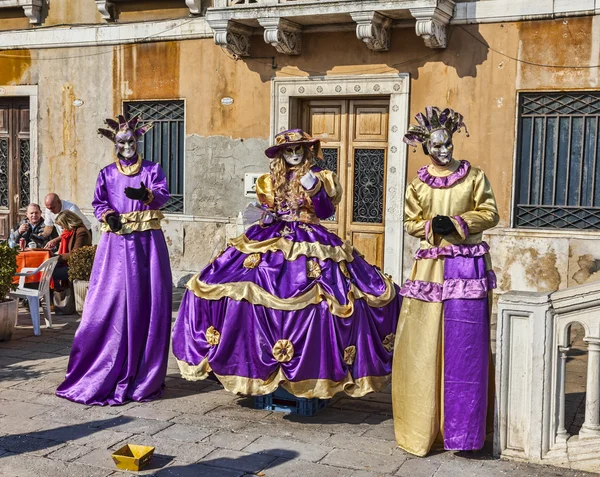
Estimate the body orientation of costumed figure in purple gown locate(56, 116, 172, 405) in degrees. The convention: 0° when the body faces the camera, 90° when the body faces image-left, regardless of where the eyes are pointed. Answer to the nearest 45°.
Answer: approximately 0°

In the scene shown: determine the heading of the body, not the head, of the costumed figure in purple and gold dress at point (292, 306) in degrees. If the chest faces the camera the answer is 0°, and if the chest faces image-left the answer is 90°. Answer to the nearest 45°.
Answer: approximately 0°

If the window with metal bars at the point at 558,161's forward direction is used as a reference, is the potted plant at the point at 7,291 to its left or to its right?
on its right

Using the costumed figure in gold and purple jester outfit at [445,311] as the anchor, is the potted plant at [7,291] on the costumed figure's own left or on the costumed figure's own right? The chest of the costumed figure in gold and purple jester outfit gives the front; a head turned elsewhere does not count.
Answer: on the costumed figure's own right

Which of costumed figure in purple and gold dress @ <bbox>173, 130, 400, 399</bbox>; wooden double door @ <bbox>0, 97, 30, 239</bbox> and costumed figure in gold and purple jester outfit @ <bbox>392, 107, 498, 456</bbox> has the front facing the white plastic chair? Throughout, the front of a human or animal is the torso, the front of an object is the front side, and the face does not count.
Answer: the wooden double door

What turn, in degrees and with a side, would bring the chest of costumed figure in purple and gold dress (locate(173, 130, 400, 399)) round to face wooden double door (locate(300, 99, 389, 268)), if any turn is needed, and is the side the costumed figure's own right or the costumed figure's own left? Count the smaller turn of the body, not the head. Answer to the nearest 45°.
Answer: approximately 180°

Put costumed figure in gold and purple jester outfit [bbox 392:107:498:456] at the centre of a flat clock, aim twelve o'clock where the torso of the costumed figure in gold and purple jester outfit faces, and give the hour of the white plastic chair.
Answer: The white plastic chair is roughly at 4 o'clock from the costumed figure in gold and purple jester outfit.
